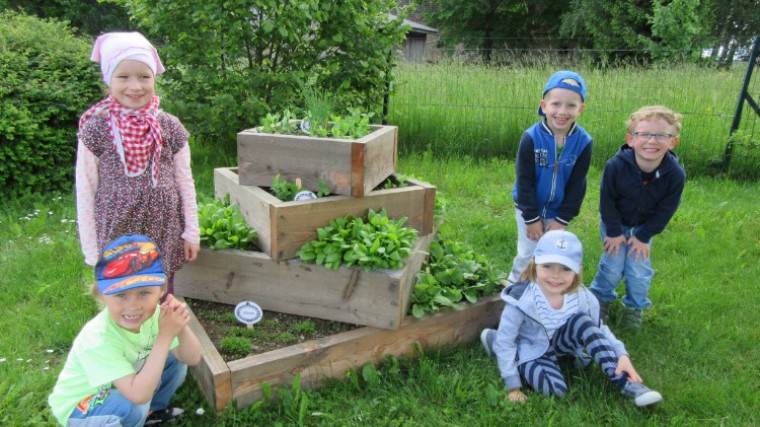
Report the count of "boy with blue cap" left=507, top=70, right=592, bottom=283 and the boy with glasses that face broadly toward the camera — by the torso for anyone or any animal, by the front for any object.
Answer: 2

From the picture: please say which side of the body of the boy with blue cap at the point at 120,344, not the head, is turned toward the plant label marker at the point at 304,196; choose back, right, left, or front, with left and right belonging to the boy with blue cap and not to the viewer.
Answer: left

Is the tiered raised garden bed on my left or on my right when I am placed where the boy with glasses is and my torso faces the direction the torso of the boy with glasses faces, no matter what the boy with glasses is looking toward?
on my right

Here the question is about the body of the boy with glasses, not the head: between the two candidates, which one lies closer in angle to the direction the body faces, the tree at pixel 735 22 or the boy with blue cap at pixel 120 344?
the boy with blue cap

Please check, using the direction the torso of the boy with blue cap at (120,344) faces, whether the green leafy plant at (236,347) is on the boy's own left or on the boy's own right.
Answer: on the boy's own left

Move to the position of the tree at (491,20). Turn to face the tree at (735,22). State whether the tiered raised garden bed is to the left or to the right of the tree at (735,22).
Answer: right

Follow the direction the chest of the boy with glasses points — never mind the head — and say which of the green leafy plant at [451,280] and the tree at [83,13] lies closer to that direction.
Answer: the green leafy plant

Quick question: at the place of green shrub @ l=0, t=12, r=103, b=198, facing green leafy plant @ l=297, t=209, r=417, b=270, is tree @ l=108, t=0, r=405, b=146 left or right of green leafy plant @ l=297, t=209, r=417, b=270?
left
